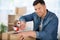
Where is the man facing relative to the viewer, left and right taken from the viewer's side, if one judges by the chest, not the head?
facing the viewer and to the left of the viewer
